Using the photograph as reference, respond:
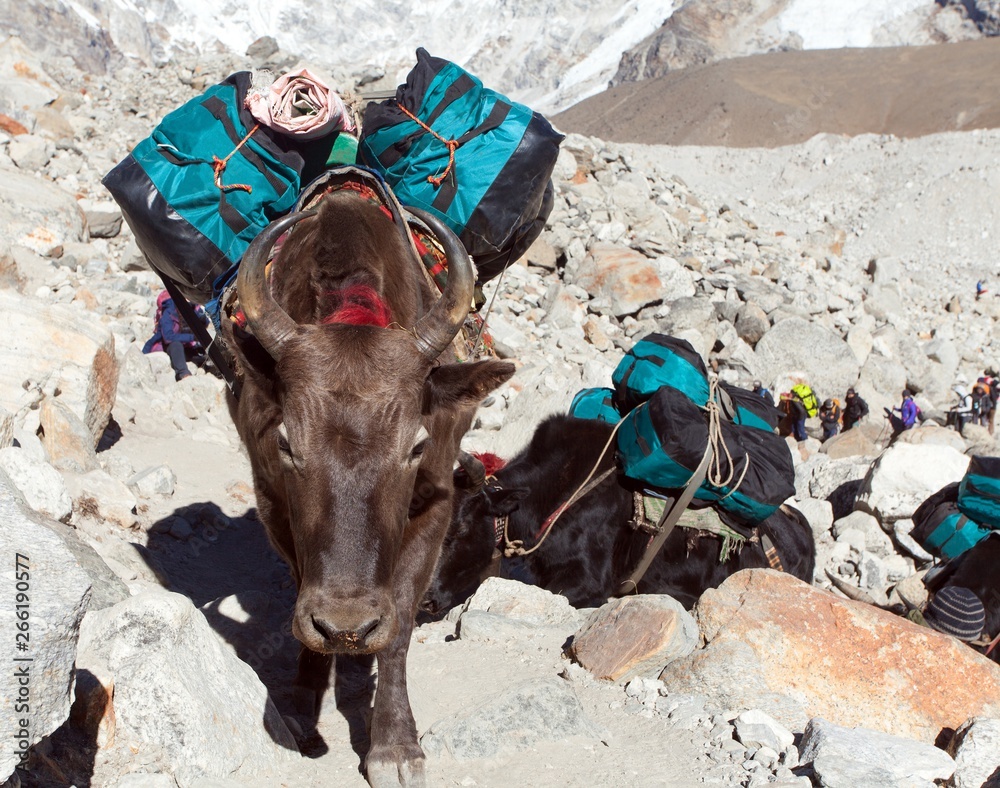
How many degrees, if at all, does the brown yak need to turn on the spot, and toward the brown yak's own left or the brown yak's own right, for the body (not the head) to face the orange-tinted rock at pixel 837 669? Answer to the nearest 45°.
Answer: approximately 90° to the brown yak's own left

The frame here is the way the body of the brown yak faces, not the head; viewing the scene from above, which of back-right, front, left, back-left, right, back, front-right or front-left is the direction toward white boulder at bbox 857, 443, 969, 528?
back-left

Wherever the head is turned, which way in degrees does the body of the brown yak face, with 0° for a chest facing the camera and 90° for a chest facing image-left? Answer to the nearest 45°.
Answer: approximately 0°

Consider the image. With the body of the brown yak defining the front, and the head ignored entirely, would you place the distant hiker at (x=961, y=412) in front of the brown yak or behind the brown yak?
behind

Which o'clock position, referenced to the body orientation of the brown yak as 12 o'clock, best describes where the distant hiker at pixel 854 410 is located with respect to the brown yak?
The distant hiker is roughly at 7 o'clock from the brown yak.

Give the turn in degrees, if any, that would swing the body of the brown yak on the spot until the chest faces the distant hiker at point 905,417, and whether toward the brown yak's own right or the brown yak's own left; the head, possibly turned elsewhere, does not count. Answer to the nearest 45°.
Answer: approximately 135° to the brown yak's own left

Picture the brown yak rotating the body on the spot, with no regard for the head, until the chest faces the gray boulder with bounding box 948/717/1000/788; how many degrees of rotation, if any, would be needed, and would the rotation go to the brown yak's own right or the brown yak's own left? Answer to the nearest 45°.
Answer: approximately 90° to the brown yak's own left

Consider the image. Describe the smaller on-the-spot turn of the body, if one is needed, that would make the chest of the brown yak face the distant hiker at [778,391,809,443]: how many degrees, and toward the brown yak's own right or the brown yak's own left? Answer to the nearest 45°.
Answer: approximately 135° to the brown yak's own left
